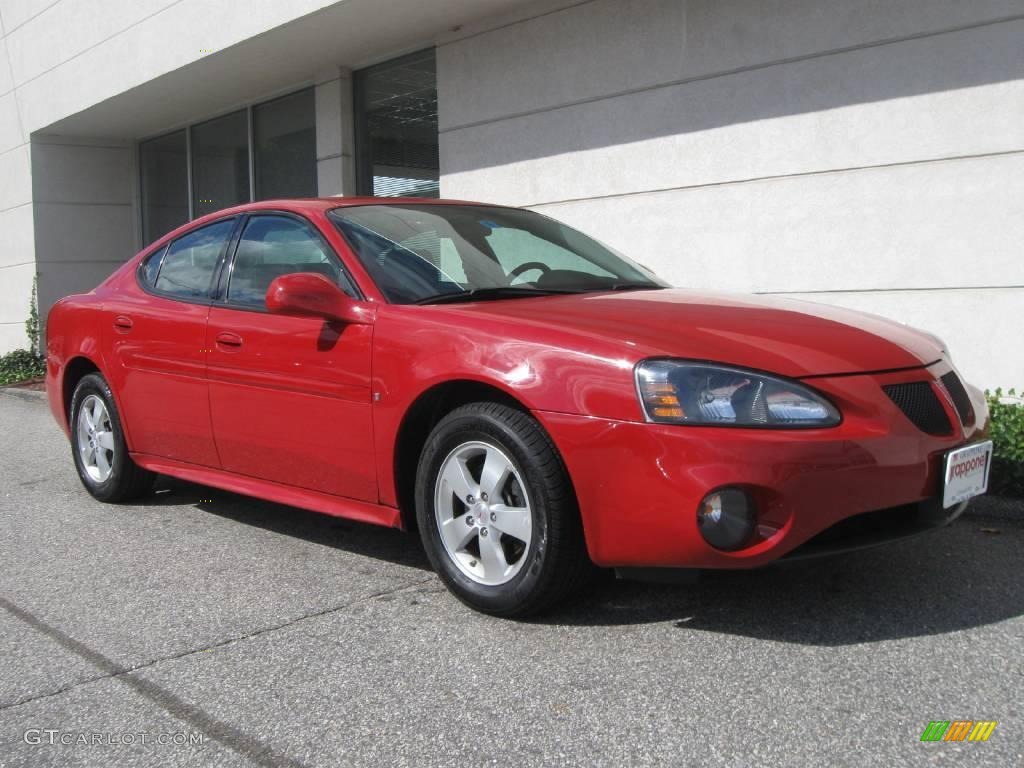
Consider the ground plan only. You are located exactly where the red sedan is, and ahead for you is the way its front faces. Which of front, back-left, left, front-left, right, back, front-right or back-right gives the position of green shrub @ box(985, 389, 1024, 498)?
left

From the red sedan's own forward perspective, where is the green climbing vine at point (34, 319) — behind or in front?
behind

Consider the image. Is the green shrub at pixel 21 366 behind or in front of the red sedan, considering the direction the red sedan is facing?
behind

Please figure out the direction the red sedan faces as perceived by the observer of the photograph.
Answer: facing the viewer and to the right of the viewer
